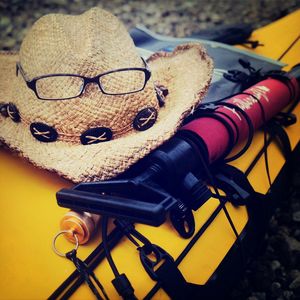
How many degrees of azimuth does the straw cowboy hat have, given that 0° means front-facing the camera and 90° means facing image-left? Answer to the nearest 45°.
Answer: approximately 0°

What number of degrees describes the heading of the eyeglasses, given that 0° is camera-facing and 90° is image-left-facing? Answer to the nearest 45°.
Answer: approximately 0°
